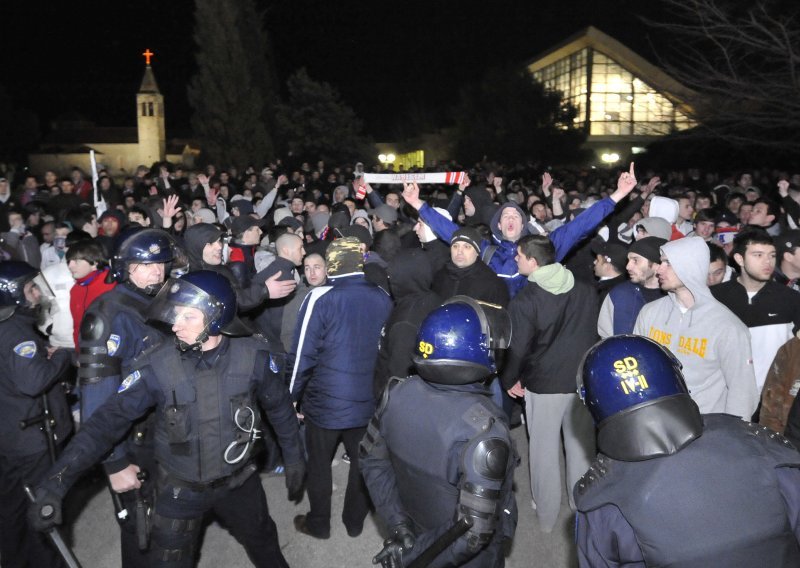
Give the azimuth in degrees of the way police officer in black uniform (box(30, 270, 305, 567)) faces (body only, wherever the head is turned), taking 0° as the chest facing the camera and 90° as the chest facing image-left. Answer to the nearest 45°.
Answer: approximately 0°

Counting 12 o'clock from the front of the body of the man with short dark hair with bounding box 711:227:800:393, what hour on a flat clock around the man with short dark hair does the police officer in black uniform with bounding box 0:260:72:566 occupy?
The police officer in black uniform is roughly at 2 o'clock from the man with short dark hair.

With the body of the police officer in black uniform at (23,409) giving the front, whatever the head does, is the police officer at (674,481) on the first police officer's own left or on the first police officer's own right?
on the first police officer's own right

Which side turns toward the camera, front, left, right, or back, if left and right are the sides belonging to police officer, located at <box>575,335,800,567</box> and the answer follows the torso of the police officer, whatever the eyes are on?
back

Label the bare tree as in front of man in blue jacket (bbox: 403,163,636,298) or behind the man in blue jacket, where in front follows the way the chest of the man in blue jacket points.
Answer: behind

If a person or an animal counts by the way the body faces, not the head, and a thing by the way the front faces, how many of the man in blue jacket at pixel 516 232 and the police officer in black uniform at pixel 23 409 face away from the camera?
0

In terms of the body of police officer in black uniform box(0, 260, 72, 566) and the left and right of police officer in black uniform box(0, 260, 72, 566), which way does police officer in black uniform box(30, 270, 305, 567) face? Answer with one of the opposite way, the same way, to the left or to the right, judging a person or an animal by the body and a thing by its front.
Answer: to the right

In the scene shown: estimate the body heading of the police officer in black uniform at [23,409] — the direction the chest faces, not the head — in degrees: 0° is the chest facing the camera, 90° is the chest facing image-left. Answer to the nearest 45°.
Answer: approximately 270°

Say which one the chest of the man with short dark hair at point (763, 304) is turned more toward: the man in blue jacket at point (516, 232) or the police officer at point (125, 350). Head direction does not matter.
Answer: the police officer

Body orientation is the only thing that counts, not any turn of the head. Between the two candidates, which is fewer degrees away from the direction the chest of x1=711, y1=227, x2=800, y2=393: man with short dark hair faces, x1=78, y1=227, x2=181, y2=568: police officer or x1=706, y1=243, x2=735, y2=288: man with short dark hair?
the police officer

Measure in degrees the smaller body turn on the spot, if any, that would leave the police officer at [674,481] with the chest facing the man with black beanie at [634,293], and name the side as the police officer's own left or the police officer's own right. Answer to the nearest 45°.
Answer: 0° — they already face them

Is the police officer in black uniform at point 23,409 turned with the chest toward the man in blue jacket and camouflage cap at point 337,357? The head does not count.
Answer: yes

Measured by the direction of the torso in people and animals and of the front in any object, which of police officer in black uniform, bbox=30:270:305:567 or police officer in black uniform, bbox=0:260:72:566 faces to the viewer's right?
police officer in black uniform, bbox=0:260:72:566

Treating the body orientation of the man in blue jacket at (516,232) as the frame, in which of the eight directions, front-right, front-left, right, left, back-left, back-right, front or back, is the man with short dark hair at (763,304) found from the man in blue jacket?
front-left
